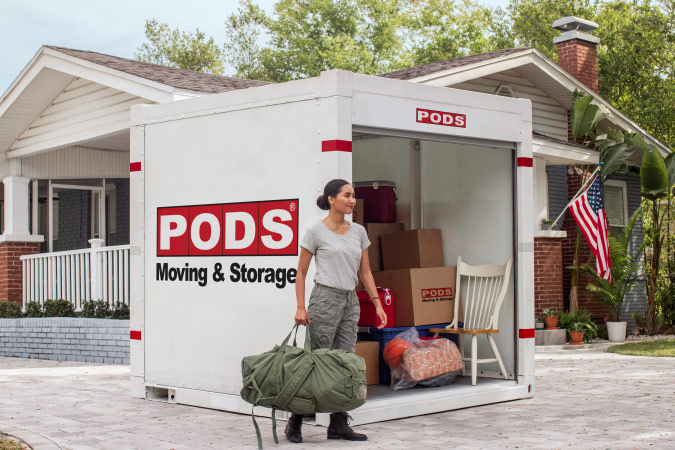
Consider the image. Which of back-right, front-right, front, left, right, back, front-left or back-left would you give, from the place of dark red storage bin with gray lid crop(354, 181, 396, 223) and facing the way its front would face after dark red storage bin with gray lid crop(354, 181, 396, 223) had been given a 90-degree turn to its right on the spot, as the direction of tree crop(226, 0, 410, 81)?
right

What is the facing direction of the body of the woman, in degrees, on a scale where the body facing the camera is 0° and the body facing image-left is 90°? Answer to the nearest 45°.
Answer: approximately 315°

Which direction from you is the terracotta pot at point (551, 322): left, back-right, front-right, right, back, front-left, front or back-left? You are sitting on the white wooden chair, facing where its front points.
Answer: back-right

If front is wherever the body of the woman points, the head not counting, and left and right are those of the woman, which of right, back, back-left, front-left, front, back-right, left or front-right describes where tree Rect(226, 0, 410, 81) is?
back-left

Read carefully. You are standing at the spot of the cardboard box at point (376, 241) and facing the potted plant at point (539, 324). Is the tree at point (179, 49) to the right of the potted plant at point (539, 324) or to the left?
left

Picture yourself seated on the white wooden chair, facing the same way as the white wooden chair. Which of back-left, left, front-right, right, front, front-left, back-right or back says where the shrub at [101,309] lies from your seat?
right

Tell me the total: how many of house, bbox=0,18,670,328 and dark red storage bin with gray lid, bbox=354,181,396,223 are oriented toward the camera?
2

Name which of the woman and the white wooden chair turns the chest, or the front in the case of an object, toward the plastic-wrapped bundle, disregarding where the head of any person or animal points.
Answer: the white wooden chair

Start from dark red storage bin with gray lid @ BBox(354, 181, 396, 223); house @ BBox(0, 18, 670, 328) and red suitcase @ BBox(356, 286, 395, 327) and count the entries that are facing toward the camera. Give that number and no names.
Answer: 3

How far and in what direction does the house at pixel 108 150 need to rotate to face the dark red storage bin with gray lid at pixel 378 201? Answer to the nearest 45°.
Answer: approximately 45° to its left

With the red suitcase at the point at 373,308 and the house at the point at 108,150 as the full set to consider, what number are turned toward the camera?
2
